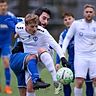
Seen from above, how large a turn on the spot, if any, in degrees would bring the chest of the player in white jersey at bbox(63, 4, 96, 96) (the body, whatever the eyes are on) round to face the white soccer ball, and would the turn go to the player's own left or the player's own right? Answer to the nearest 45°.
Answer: approximately 45° to the player's own right

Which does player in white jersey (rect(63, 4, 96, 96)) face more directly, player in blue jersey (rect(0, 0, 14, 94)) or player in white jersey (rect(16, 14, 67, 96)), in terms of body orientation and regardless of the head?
the player in white jersey

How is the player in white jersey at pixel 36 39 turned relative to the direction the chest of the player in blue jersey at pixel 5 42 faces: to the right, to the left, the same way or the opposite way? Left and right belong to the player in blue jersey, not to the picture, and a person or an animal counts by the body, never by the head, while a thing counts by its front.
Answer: the same way

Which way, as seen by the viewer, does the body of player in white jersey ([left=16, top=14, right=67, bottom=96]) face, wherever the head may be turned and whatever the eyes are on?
toward the camera
